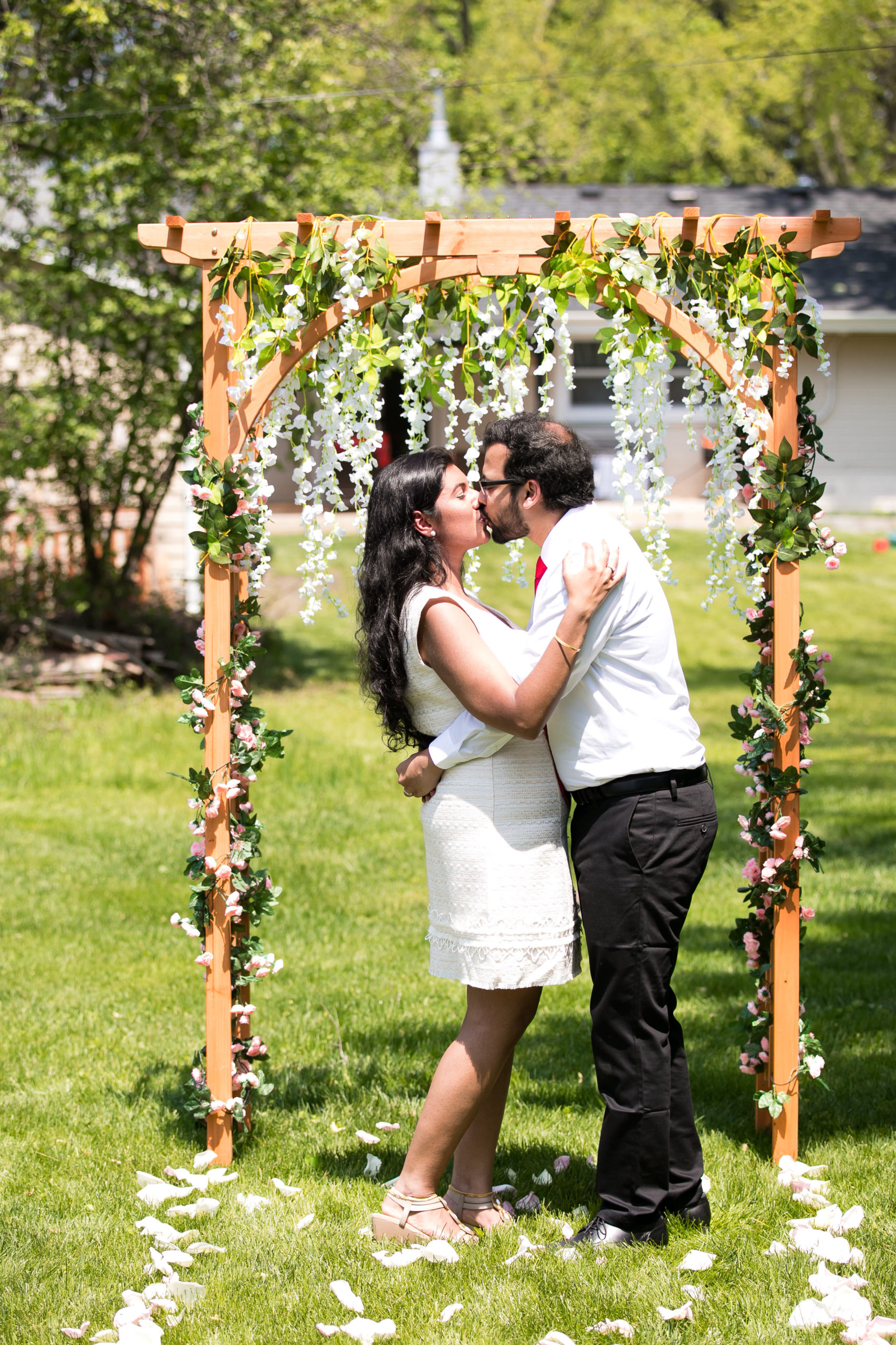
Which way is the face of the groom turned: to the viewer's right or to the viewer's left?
to the viewer's left

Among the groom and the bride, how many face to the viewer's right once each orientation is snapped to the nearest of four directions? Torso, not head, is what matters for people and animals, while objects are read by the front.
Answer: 1

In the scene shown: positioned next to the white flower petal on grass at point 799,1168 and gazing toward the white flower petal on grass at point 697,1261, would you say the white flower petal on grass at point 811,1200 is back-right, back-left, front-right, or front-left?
front-left

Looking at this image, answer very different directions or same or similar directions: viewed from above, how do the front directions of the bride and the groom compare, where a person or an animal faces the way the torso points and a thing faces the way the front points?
very different directions

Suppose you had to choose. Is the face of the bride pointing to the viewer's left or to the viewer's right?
to the viewer's right

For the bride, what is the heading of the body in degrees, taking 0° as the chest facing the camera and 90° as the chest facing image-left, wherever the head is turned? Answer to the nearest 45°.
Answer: approximately 270°

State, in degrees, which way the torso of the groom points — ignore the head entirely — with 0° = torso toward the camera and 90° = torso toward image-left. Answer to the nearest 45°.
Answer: approximately 90°
